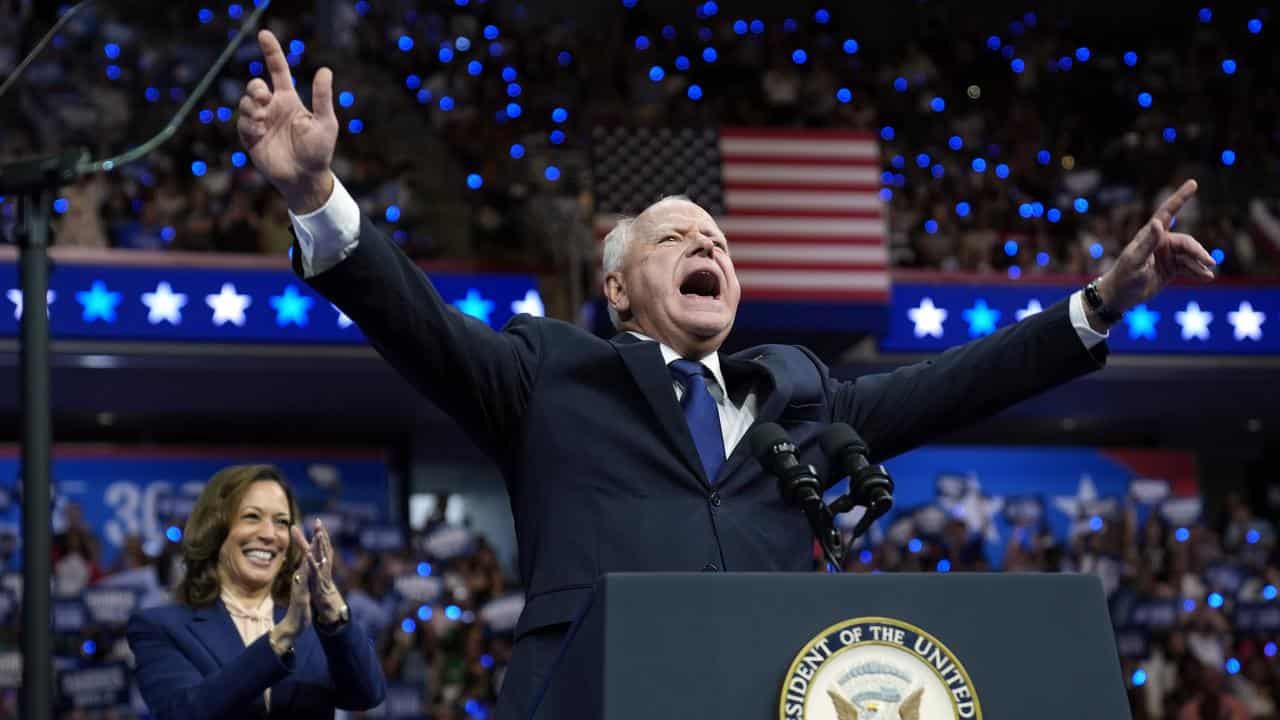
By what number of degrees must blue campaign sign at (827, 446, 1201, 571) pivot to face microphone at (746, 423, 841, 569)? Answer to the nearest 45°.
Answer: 0° — it already faces it

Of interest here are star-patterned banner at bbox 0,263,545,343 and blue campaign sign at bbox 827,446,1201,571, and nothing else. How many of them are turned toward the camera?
2

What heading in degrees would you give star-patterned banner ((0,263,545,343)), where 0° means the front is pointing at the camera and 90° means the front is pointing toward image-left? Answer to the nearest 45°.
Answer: approximately 0°

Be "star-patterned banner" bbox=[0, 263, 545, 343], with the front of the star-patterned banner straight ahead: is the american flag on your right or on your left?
on your left

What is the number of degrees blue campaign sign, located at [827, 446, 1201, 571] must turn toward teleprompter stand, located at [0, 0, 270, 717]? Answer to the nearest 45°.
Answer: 0° — it already faces it

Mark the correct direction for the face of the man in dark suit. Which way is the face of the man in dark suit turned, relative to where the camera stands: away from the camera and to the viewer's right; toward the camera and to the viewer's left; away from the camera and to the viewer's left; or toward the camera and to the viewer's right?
toward the camera and to the viewer's right

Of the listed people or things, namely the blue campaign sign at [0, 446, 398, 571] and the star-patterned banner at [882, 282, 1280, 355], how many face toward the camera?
2

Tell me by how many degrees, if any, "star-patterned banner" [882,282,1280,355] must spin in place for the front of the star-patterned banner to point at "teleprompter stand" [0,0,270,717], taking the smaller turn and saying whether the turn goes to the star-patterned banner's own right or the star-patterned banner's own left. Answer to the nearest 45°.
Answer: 0° — it already faces it

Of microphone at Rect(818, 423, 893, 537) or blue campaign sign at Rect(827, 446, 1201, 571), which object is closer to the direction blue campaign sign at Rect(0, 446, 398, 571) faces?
the microphone
